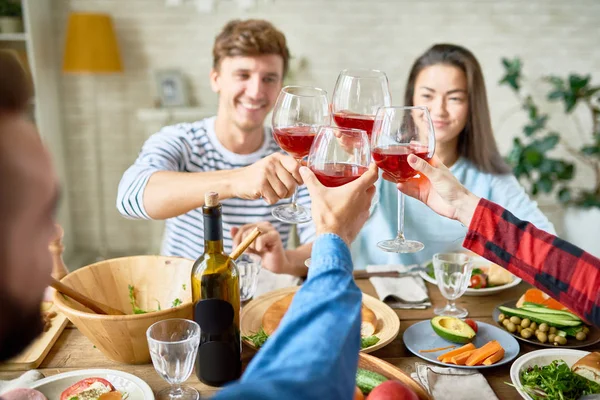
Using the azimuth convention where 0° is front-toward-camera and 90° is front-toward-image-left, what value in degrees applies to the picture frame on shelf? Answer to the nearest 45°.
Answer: approximately 0°

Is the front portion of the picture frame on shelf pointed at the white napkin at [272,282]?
yes

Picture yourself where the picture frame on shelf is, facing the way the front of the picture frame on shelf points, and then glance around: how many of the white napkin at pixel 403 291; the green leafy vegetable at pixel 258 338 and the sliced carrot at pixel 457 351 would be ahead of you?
3

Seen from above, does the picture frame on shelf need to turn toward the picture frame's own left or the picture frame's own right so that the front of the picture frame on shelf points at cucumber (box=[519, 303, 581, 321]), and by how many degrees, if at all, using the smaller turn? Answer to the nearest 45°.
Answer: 0° — it already faces it

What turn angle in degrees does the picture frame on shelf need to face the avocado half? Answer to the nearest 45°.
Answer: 0° — it already faces it

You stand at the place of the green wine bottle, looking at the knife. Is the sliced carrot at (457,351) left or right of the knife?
right

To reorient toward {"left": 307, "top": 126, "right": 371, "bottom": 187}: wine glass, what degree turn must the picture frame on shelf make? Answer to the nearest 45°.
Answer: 0° — it already faces it

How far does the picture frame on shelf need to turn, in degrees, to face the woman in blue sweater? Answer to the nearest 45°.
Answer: approximately 45° to its left

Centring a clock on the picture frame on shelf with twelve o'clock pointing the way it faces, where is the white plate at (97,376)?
The white plate is roughly at 12 o'clock from the picture frame on shelf.

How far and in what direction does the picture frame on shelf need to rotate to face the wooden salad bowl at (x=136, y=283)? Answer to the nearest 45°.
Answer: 0° — it already faces it
